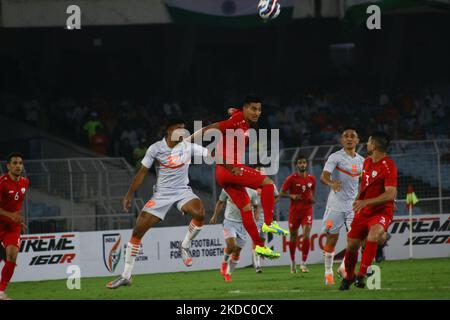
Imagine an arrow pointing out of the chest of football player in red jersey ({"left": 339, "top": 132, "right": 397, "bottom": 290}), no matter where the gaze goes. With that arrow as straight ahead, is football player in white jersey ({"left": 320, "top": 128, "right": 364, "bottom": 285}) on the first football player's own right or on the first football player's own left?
on the first football player's own right

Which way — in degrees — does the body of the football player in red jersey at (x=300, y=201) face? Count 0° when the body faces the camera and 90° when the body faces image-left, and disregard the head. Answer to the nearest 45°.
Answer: approximately 0°

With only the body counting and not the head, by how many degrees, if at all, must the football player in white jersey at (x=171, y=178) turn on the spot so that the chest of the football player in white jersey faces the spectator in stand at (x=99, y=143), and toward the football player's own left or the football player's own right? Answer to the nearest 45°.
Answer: approximately 180°

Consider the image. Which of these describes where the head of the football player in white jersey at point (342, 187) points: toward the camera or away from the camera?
toward the camera

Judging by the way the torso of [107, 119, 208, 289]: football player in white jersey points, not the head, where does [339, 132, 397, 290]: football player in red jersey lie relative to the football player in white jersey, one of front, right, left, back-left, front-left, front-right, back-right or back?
front-left

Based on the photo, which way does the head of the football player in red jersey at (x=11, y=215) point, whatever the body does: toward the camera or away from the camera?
toward the camera

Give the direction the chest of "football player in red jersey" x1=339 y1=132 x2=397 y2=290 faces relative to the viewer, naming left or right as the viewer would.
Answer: facing the viewer and to the left of the viewer

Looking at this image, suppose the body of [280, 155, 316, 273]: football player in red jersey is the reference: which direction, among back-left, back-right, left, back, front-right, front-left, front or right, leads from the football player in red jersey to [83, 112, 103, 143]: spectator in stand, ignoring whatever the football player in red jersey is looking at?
back-right

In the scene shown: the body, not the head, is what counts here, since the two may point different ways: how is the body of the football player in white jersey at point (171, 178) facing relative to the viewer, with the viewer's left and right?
facing the viewer
